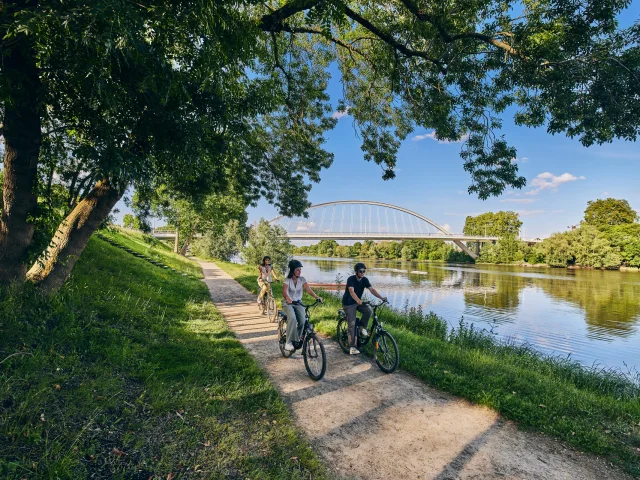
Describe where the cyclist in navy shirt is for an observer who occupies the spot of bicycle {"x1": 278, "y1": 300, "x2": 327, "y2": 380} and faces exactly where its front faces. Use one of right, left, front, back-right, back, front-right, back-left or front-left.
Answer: left

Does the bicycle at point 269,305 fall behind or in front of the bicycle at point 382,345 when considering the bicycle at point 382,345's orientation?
behind

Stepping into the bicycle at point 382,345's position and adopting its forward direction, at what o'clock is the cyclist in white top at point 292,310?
The cyclist in white top is roughly at 4 o'clock from the bicycle.

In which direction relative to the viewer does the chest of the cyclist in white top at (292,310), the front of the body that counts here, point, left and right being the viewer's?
facing the viewer and to the right of the viewer

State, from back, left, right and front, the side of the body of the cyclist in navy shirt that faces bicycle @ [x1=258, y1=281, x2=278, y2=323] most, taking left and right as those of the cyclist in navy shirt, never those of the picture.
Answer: back

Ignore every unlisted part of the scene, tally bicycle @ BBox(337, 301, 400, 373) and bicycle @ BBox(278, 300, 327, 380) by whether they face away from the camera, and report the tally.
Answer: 0

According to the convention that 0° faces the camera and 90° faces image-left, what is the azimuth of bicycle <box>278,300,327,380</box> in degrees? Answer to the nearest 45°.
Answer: approximately 315°

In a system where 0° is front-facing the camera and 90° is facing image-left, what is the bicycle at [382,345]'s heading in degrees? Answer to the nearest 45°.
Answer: approximately 315°

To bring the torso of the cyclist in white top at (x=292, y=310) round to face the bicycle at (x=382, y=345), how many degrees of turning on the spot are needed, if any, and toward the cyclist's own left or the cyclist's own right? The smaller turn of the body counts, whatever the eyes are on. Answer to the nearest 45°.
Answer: approximately 45° to the cyclist's own left

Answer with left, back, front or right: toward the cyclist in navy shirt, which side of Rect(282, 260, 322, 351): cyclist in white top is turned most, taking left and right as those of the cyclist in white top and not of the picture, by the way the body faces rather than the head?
left
